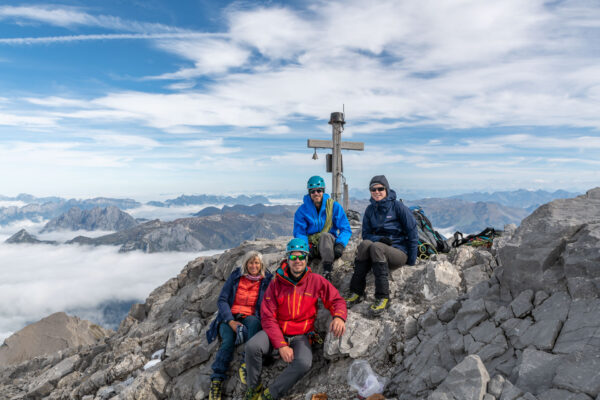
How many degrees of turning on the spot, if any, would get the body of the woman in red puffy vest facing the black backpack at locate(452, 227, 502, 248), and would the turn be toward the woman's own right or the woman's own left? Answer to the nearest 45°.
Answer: approximately 90° to the woman's own left

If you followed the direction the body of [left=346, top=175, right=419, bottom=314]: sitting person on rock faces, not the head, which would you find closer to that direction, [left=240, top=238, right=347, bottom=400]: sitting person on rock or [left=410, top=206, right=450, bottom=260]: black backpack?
the sitting person on rock

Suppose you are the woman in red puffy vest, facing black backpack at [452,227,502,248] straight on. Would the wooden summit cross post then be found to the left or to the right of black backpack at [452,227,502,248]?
left

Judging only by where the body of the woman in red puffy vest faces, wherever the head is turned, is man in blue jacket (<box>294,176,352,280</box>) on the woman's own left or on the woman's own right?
on the woman's own left

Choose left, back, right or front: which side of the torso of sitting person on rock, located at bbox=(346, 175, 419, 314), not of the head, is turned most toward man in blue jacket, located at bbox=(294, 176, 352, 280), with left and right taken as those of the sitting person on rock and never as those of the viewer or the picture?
right

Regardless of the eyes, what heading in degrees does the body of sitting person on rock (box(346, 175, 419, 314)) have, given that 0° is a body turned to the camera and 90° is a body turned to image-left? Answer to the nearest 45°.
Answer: approximately 45°

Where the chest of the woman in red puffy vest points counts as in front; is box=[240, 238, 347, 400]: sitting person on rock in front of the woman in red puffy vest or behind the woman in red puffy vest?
in front

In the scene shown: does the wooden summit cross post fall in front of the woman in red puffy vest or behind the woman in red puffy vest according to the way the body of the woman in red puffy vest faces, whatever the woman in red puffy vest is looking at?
behind

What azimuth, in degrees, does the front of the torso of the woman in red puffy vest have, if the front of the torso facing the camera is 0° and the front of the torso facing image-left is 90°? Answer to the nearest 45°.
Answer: approximately 0°

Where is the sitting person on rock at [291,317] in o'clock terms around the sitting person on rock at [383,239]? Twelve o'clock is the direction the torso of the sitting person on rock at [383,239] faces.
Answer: the sitting person on rock at [291,317] is roughly at 12 o'clock from the sitting person on rock at [383,239].
